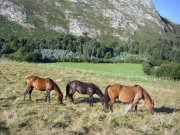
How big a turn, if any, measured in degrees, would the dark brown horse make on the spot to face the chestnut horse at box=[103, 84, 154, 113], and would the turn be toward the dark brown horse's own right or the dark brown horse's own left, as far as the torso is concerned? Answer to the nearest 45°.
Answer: approximately 45° to the dark brown horse's own right

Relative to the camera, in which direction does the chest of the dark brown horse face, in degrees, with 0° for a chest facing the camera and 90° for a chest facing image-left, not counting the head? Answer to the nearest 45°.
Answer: approximately 270°
